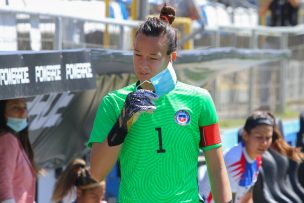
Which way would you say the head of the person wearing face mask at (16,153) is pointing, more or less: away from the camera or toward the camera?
toward the camera

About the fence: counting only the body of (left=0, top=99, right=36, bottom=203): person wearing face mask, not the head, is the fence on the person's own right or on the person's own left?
on the person's own left

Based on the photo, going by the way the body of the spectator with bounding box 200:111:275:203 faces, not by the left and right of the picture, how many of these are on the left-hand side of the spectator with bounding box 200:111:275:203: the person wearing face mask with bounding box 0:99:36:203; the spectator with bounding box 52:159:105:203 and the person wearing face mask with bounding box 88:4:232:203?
0

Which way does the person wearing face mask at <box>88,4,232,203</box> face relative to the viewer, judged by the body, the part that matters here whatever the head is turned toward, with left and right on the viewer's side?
facing the viewer

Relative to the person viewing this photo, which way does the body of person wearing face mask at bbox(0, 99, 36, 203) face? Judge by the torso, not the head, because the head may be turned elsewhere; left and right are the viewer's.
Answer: facing the viewer and to the right of the viewer

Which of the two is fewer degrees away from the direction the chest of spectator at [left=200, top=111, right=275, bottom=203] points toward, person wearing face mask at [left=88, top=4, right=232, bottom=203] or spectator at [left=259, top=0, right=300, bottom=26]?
the person wearing face mask
